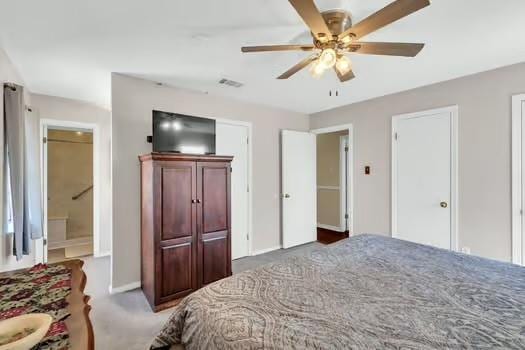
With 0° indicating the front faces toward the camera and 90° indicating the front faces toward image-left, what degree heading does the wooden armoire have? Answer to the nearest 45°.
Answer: approximately 315°

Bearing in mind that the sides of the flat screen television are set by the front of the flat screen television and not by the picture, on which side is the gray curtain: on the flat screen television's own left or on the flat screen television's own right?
on the flat screen television's own right

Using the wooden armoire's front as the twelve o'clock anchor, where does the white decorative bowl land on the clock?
The white decorative bowl is roughly at 2 o'clock from the wooden armoire.

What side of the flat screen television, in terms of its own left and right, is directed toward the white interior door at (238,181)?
left

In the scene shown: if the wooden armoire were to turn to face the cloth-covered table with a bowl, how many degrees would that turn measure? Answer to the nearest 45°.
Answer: approximately 45° to its right

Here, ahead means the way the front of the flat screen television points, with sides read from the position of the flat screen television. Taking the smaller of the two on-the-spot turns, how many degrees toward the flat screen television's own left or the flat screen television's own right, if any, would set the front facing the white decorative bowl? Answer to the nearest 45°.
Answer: approximately 45° to the flat screen television's own right

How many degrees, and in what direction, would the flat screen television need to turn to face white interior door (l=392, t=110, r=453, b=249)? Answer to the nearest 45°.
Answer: approximately 45° to its left
